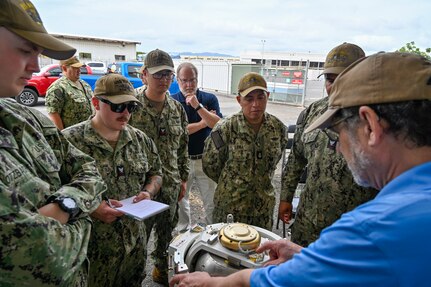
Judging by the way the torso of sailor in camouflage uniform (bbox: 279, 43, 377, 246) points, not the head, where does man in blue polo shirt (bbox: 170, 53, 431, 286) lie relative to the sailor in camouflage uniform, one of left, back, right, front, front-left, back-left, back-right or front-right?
front-left

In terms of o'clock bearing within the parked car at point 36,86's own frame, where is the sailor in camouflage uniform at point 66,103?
The sailor in camouflage uniform is roughly at 9 o'clock from the parked car.

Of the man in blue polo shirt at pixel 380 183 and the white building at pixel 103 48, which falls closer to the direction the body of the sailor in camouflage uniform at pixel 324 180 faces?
the man in blue polo shirt

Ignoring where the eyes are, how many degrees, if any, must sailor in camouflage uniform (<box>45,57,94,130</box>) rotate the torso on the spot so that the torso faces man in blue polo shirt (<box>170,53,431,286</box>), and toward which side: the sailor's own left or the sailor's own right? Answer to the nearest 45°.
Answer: approximately 45° to the sailor's own right

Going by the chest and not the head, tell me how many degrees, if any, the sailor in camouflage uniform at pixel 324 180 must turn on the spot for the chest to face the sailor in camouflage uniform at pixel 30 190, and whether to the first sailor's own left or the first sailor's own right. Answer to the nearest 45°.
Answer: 0° — they already face them

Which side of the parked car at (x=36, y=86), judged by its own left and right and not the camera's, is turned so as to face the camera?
left

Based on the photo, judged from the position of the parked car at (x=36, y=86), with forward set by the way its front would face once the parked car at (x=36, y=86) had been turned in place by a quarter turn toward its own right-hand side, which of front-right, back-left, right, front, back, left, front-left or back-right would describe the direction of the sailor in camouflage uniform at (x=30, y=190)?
back

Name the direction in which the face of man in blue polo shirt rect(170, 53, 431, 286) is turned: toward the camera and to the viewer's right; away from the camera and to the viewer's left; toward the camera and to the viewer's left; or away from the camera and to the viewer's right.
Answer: away from the camera and to the viewer's left

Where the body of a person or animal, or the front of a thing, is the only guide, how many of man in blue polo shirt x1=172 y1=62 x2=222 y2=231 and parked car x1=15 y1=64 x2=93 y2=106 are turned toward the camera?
1
